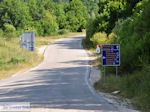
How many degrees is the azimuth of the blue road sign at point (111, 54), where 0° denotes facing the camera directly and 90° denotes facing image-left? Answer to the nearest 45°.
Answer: approximately 0°
